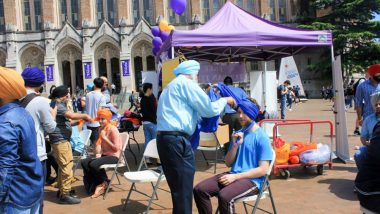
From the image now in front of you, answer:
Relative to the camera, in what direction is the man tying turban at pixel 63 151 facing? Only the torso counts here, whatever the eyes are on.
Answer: to the viewer's right

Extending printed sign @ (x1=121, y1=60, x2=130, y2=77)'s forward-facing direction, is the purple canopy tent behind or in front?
in front

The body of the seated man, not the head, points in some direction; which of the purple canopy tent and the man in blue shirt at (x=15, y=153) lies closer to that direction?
the man in blue shirt

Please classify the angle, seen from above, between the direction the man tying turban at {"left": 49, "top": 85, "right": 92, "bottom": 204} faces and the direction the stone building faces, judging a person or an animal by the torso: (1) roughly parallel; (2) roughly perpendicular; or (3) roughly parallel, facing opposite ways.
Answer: roughly perpendicular

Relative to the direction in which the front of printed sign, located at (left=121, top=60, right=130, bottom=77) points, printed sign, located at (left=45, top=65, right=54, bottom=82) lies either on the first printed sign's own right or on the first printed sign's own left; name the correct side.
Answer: on the first printed sign's own right

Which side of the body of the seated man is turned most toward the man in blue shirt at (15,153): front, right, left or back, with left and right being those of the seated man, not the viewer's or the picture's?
front

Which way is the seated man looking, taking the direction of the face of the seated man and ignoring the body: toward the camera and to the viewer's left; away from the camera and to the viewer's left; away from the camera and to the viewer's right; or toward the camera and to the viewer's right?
toward the camera and to the viewer's left

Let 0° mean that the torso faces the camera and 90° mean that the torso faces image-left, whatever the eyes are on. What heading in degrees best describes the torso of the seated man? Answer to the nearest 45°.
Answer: approximately 45°

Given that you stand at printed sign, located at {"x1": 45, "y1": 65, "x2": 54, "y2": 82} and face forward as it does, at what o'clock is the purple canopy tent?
The purple canopy tent is roughly at 12 o'clock from the printed sign.

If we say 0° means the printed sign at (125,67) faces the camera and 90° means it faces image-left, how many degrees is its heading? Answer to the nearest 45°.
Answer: approximately 0°
